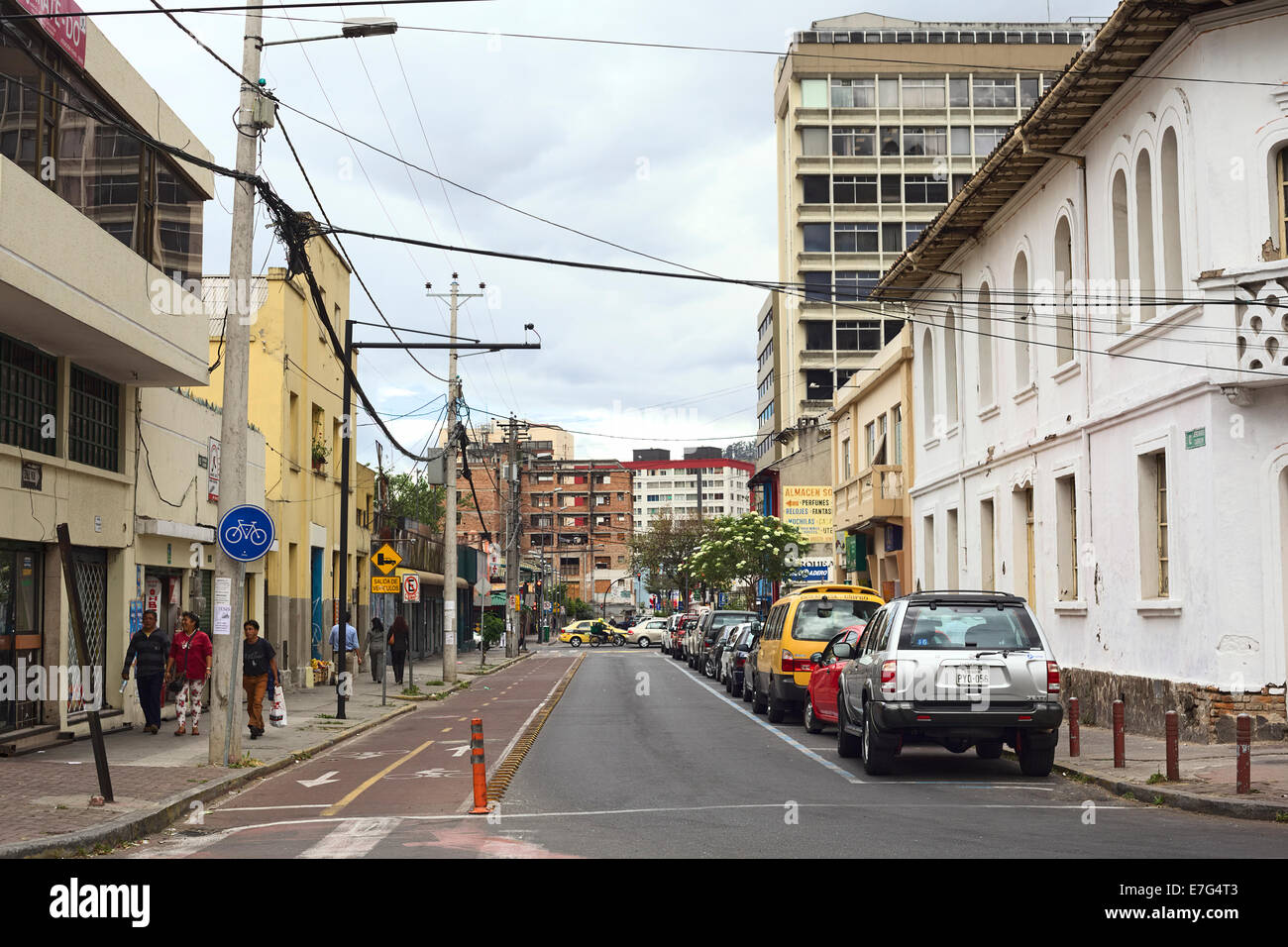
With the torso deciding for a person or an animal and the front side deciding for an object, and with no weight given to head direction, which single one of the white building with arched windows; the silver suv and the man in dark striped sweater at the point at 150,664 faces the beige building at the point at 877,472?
the silver suv

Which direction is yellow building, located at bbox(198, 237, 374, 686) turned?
to the viewer's right

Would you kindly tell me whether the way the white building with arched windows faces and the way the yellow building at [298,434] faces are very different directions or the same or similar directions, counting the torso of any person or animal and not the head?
very different directions

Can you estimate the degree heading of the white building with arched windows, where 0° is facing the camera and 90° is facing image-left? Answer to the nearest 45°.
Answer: approximately 45°

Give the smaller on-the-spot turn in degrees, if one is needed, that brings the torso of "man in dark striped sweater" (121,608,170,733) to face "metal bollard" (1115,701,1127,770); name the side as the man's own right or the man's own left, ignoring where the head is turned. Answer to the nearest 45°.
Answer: approximately 45° to the man's own left

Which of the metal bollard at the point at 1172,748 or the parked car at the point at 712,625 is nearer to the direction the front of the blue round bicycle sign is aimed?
the metal bollard

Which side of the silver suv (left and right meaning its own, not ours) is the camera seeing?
back
